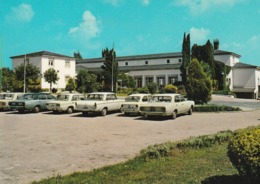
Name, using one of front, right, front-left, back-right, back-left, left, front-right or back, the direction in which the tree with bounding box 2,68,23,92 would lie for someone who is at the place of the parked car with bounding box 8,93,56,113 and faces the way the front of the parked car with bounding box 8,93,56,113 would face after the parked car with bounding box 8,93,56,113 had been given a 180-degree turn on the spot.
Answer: front-left

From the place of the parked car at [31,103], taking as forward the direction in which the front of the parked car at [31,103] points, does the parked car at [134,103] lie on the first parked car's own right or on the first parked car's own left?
on the first parked car's own left

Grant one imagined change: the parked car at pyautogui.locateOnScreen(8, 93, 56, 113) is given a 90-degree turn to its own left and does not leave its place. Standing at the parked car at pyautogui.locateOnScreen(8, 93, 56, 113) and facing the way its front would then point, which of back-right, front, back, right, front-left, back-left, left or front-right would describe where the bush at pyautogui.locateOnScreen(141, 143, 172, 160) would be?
front-right

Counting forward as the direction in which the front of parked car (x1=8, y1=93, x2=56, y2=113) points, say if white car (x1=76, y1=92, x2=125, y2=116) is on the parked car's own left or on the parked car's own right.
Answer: on the parked car's own left

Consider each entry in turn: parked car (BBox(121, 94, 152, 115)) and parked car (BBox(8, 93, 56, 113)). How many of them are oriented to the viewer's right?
0

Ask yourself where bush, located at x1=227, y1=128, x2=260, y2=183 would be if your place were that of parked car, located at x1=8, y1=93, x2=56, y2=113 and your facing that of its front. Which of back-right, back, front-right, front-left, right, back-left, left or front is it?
front-left

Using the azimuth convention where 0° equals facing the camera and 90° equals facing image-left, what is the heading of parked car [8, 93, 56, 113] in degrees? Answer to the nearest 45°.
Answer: approximately 45°

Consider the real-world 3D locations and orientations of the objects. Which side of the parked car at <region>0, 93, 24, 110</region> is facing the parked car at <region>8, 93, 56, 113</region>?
left

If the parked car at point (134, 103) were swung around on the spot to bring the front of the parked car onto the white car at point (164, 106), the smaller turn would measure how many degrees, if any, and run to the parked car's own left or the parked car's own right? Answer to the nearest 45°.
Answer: approximately 90° to the parked car's own right
